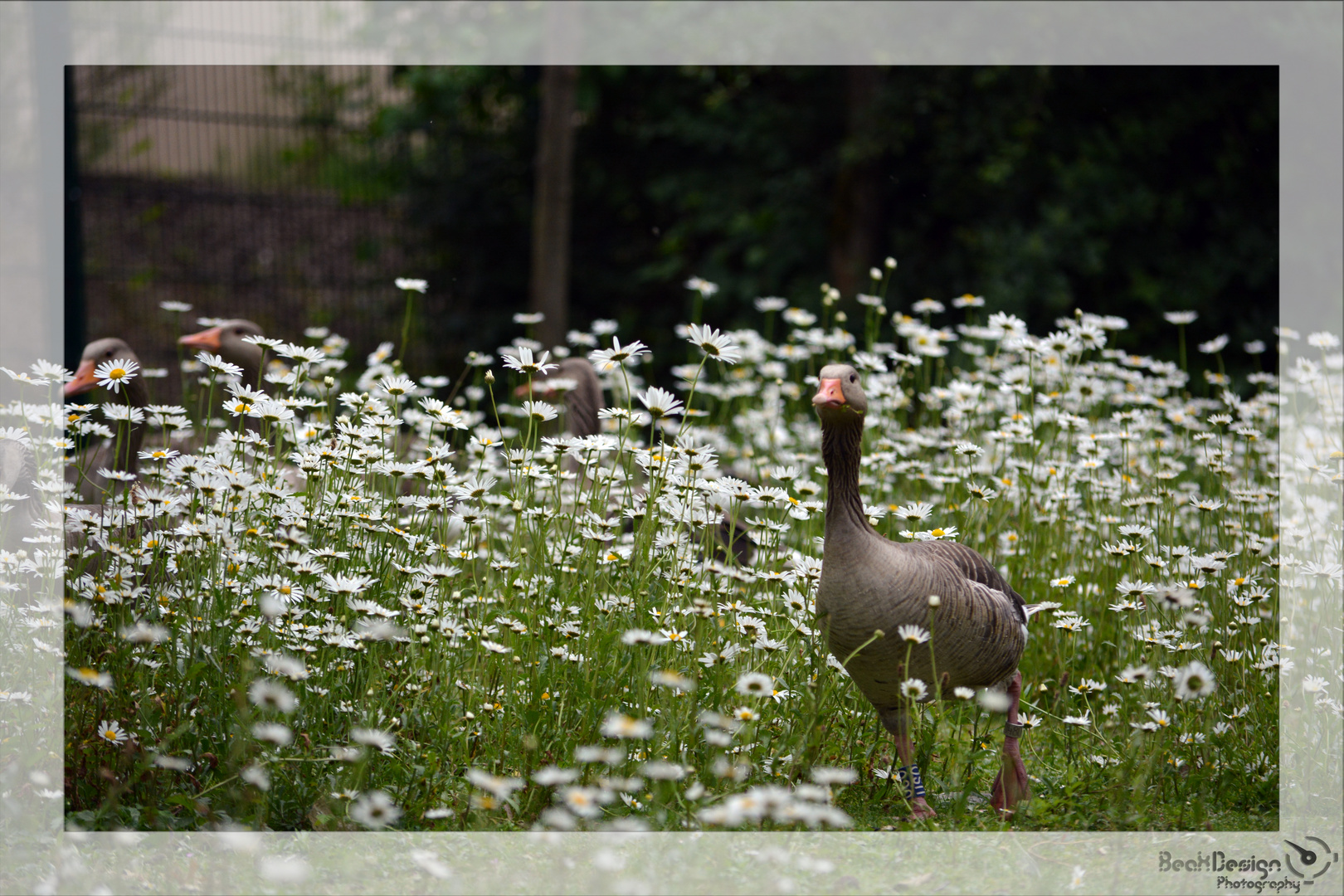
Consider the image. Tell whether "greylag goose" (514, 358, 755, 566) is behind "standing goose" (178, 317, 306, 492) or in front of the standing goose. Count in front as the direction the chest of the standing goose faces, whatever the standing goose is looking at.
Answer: behind

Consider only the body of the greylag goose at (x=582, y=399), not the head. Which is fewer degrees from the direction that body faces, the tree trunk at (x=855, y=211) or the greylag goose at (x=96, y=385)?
the greylag goose

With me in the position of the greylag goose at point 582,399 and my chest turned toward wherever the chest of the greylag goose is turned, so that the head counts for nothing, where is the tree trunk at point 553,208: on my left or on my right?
on my right

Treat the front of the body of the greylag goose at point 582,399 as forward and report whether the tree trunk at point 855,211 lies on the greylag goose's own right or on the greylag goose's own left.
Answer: on the greylag goose's own right

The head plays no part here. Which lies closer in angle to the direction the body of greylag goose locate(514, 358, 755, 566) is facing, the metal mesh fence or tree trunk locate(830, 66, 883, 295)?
the metal mesh fence

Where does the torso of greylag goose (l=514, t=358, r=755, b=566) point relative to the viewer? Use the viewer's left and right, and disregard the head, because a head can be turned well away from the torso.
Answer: facing to the left of the viewer

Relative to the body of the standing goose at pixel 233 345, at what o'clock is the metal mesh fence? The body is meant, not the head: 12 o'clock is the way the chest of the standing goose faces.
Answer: The metal mesh fence is roughly at 3 o'clock from the standing goose.

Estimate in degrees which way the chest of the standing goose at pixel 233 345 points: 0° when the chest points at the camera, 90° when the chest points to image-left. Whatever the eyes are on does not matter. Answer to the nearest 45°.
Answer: approximately 90°
